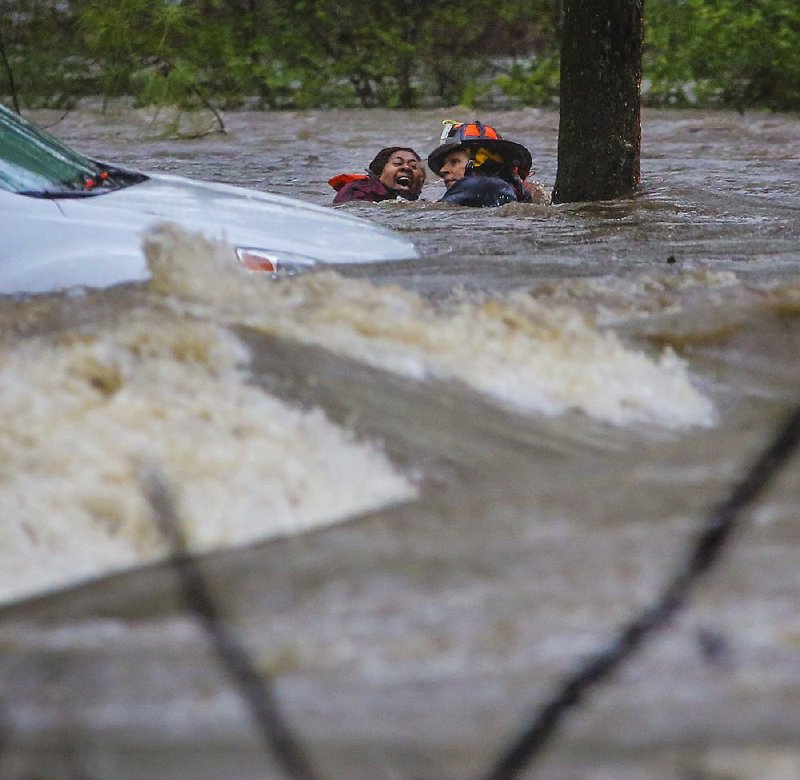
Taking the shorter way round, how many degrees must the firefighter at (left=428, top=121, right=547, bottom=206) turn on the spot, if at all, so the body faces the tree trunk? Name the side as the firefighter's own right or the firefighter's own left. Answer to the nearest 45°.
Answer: approximately 135° to the firefighter's own left

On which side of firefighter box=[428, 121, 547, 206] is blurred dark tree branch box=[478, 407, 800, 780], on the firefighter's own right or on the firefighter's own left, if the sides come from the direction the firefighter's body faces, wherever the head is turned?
on the firefighter's own left

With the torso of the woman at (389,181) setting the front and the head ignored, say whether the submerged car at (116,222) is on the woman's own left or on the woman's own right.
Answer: on the woman's own right
